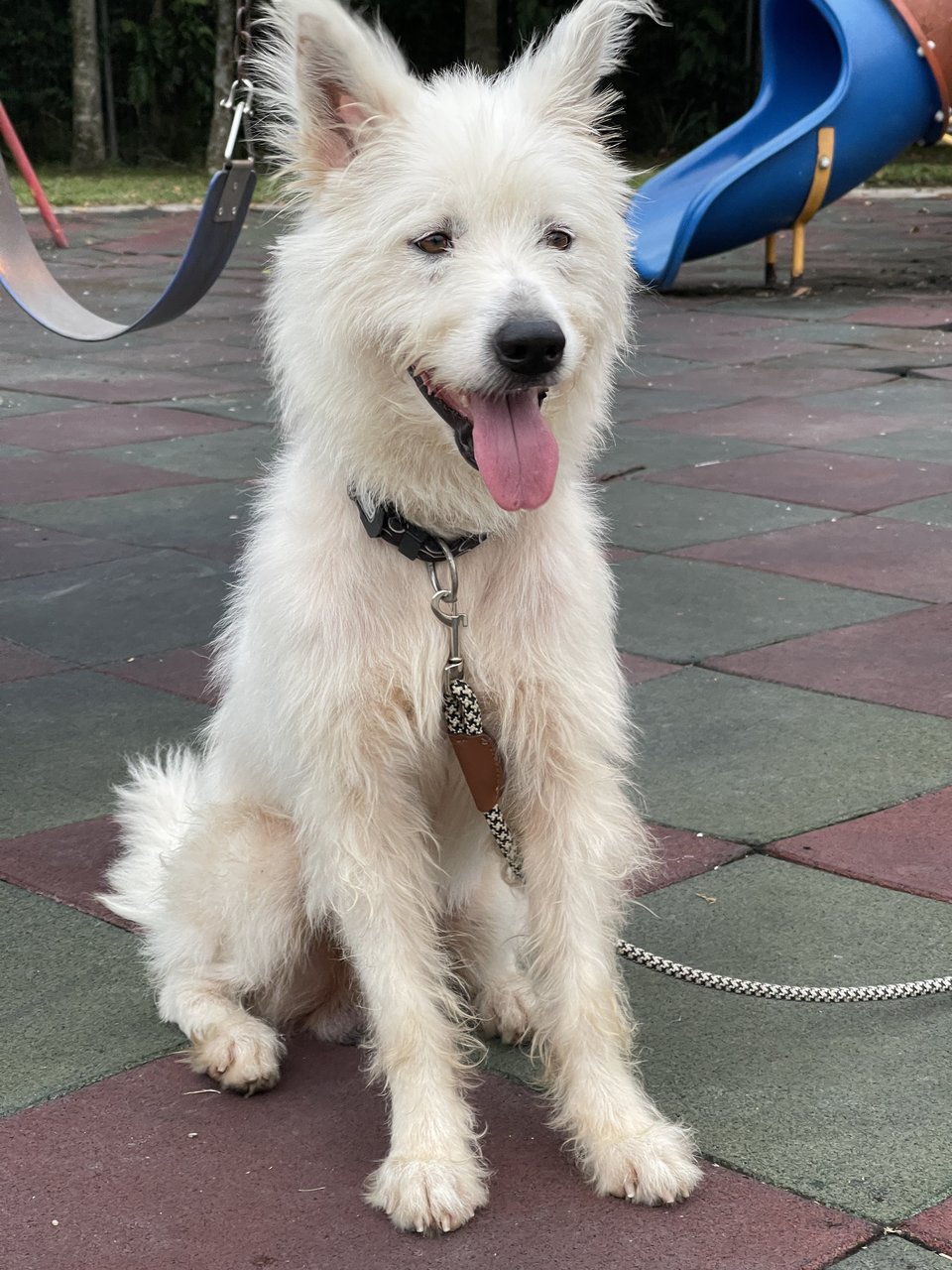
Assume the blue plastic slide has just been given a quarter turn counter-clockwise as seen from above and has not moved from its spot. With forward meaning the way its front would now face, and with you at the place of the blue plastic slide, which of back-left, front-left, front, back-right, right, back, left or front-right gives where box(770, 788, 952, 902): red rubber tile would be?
front-right

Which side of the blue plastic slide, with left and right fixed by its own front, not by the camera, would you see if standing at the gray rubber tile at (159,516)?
front

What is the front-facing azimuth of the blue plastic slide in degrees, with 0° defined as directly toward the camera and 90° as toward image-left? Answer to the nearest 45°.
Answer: approximately 45°

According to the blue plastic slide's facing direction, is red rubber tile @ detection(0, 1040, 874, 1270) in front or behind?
in front

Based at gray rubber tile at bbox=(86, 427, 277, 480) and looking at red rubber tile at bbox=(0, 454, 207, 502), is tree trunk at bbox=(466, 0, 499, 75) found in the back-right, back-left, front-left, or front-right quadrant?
back-right

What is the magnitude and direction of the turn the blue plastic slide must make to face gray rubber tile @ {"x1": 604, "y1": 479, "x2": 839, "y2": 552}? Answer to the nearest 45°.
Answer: approximately 45° to its left

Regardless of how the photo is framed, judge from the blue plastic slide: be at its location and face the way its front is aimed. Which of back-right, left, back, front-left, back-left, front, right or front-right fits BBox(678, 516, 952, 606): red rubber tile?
front-left

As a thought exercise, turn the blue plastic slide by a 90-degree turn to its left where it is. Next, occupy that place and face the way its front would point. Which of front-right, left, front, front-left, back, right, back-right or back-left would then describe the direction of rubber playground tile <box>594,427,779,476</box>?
front-right

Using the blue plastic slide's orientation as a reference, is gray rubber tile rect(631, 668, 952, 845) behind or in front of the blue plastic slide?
in front

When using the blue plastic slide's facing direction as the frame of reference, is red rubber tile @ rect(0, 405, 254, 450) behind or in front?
in front
